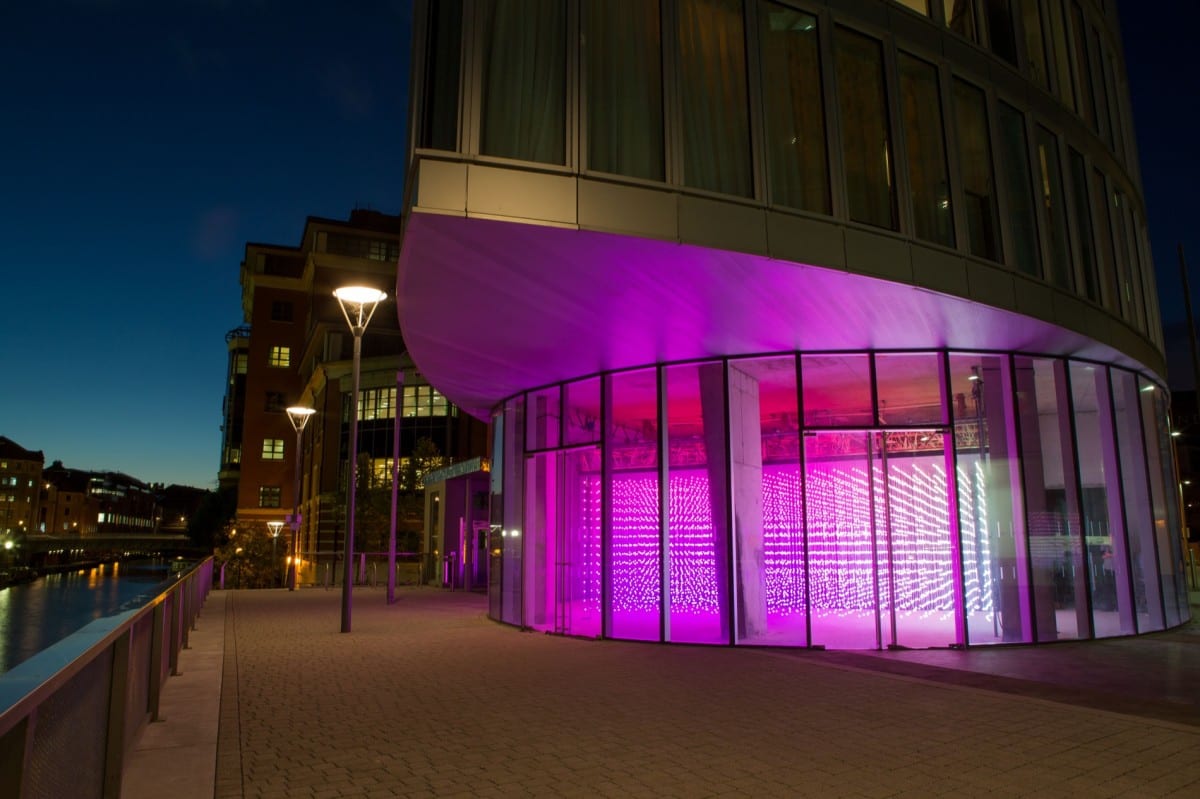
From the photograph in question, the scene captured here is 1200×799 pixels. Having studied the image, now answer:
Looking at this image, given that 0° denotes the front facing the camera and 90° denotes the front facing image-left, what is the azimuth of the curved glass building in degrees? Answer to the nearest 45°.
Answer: approximately 0°

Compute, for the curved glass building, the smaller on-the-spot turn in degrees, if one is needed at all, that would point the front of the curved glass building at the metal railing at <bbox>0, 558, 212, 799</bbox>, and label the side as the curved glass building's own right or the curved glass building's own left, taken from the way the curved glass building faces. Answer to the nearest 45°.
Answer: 0° — it already faces it
